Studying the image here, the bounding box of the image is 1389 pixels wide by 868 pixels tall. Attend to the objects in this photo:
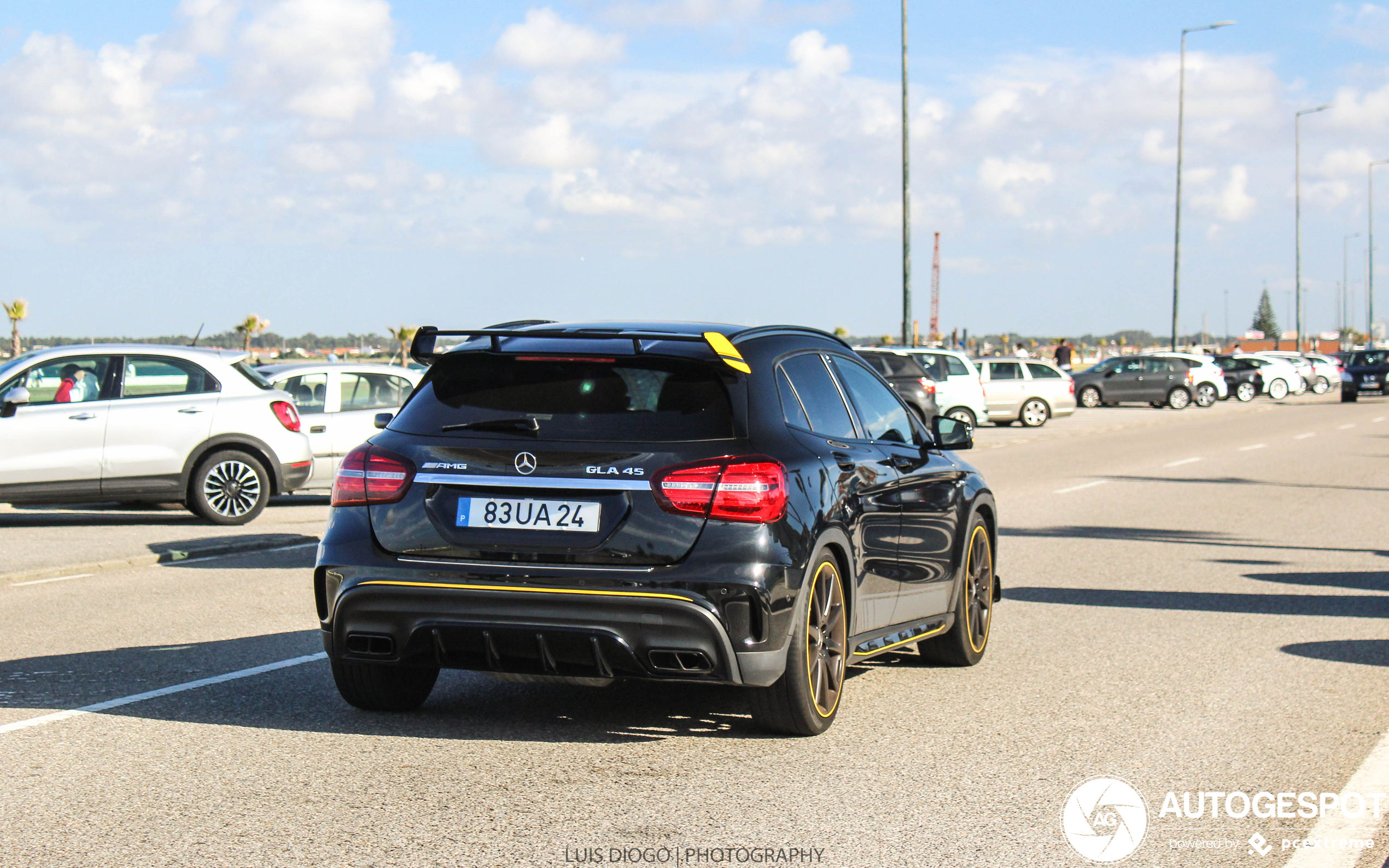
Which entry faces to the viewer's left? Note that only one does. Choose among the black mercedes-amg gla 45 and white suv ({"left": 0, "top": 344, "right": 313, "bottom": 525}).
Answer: the white suv

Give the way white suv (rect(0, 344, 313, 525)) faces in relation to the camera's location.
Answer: facing to the left of the viewer

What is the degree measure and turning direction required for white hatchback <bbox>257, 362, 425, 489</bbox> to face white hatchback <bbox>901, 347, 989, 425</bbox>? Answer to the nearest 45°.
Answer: approximately 135° to its right

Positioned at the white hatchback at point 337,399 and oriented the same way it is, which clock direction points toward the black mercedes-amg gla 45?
The black mercedes-amg gla 45 is roughly at 9 o'clock from the white hatchback.

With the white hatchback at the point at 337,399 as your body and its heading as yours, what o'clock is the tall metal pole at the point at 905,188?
The tall metal pole is roughly at 4 o'clock from the white hatchback.

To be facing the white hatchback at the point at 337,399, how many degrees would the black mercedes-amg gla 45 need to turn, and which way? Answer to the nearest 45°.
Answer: approximately 45° to its left

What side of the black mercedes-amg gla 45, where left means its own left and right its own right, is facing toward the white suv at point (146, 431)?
left

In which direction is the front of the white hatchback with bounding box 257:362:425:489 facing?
to the viewer's left
